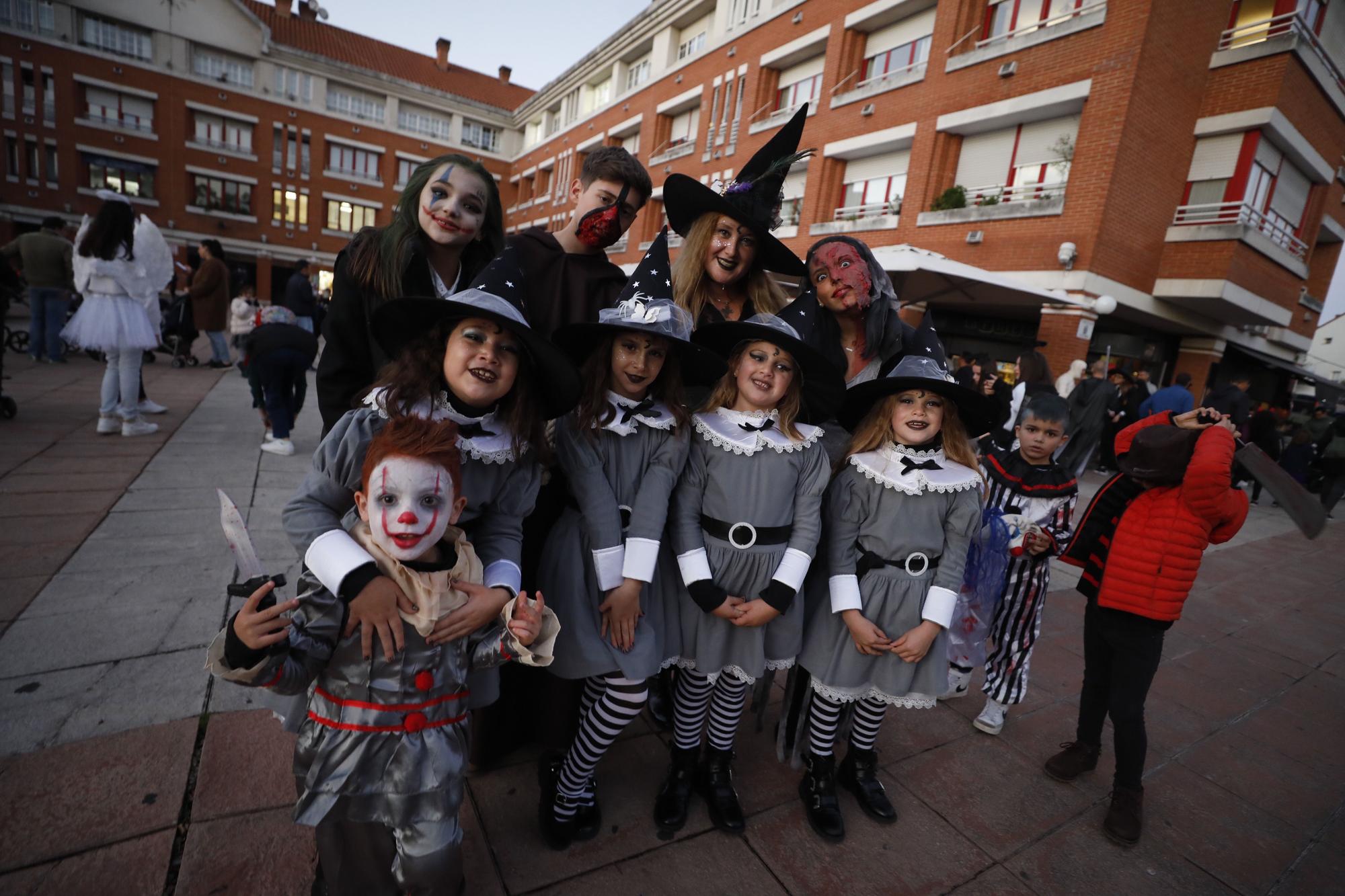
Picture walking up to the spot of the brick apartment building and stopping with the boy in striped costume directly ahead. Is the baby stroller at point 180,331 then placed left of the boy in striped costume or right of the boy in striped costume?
right

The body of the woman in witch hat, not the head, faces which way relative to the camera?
toward the camera

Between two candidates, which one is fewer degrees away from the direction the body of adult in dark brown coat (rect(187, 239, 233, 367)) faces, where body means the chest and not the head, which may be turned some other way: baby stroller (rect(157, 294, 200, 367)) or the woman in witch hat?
the baby stroller

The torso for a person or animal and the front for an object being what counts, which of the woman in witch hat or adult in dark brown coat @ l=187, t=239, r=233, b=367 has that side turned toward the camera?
the woman in witch hat

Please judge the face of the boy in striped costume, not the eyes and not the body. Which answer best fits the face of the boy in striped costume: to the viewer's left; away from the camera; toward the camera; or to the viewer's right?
toward the camera

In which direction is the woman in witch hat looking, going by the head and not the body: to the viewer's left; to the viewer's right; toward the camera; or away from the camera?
toward the camera

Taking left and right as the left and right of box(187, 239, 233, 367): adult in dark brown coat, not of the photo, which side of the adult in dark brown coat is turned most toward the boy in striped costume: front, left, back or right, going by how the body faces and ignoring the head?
left

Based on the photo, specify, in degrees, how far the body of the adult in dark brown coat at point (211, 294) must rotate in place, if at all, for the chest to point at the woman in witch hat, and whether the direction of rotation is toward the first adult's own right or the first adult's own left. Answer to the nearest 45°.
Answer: approximately 90° to the first adult's own left

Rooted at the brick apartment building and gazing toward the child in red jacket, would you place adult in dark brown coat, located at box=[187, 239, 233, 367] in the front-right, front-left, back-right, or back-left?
front-right
